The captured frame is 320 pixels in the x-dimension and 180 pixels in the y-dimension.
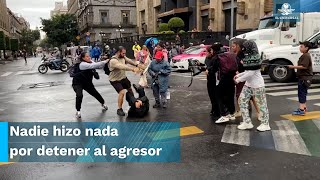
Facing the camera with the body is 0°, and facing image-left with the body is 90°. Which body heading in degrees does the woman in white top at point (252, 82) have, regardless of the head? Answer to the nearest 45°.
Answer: approximately 135°

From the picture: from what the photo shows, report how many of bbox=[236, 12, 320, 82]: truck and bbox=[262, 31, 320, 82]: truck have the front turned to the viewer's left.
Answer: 2

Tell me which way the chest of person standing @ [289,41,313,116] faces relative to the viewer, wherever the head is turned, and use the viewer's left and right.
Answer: facing to the left of the viewer

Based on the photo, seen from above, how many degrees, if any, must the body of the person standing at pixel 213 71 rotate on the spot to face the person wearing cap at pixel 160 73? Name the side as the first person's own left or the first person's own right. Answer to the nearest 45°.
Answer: approximately 45° to the first person's own right

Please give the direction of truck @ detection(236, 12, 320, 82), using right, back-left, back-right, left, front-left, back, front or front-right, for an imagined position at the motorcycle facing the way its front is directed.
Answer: back-left

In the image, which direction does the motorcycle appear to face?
to the viewer's left

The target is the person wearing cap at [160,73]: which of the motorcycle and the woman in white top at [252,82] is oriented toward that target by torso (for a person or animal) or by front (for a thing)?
the woman in white top

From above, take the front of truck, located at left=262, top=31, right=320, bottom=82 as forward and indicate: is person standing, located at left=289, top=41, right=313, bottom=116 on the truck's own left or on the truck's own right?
on the truck's own left

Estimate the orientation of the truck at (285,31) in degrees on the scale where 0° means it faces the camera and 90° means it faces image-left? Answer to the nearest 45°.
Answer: approximately 90°

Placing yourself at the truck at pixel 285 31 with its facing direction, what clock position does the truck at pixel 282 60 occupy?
the truck at pixel 282 60 is roughly at 9 o'clock from the truck at pixel 285 31.

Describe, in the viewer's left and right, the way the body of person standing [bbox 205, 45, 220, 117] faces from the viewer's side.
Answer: facing to the left of the viewer

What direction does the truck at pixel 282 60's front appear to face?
to the viewer's left
